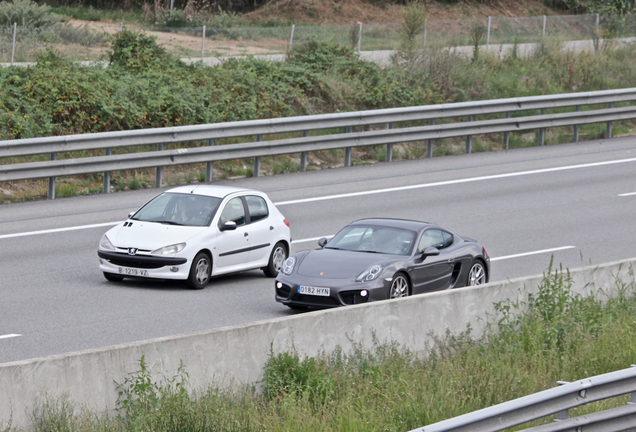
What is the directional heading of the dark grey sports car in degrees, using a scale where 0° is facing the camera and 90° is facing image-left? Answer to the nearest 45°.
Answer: approximately 45°

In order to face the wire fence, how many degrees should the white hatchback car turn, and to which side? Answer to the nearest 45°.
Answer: approximately 135° to its right

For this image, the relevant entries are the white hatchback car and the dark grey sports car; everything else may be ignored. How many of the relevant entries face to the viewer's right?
0

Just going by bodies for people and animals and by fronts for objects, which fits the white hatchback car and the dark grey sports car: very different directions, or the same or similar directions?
same or similar directions

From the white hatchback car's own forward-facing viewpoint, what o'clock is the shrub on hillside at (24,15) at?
The shrub on hillside is roughly at 4 o'clock from the white hatchback car.

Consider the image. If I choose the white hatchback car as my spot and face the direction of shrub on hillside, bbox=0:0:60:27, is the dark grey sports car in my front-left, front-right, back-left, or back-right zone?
back-right

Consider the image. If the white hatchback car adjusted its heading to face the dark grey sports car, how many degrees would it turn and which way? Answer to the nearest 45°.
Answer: approximately 90° to its left

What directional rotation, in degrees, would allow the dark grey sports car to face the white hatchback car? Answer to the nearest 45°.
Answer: approximately 90° to its right

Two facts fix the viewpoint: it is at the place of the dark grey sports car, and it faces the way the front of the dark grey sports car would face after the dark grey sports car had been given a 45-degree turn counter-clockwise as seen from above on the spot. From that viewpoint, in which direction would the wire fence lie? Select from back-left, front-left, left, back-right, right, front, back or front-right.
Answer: back

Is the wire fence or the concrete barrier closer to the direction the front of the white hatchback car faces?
the concrete barrier

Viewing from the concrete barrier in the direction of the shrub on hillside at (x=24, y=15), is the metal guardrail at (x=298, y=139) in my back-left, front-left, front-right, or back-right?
front-right

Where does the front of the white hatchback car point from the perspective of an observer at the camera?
facing the viewer and to the left of the viewer

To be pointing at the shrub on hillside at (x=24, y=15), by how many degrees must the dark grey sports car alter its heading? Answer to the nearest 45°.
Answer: approximately 90° to its right
